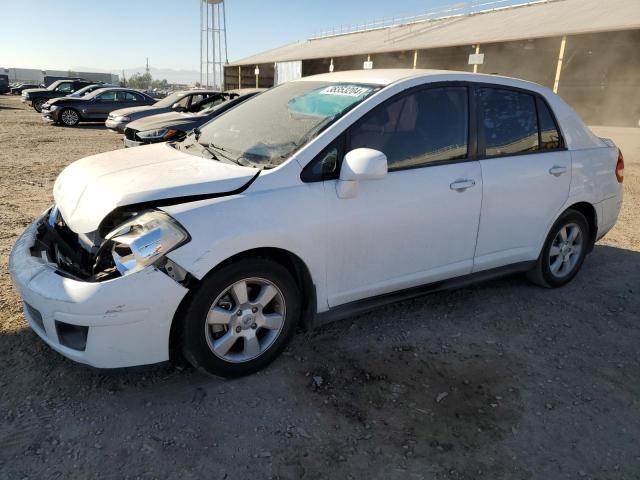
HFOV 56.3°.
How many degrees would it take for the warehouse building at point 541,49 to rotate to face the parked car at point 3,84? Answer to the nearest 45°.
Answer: approximately 45° to its right

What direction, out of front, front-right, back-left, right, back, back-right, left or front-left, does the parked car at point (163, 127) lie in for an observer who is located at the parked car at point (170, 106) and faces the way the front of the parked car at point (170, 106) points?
front-left

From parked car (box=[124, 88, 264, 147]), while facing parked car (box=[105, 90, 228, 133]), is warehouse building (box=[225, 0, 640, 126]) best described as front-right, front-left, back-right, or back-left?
front-right

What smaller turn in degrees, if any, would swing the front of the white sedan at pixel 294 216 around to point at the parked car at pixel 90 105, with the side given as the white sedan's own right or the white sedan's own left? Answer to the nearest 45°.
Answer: approximately 90° to the white sedan's own right

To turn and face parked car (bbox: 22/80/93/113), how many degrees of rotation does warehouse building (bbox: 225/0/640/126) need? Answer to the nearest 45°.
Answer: approximately 45° to its right

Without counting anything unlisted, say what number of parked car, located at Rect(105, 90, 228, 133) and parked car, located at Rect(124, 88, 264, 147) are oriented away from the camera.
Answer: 0

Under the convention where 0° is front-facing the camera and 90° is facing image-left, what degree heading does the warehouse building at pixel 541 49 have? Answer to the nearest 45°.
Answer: approximately 45°

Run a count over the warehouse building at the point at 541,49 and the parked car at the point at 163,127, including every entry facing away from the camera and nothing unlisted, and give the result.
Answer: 0

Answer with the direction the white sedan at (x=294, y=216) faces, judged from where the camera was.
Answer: facing the viewer and to the left of the viewer

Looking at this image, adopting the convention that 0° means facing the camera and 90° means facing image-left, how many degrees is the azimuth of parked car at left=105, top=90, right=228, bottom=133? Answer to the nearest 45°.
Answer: approximately 45°

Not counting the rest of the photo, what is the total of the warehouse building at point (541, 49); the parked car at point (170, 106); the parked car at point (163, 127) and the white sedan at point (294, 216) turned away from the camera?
0

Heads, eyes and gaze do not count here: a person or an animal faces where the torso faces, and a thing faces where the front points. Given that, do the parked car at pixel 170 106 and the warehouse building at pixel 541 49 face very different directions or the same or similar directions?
same or similar directions
